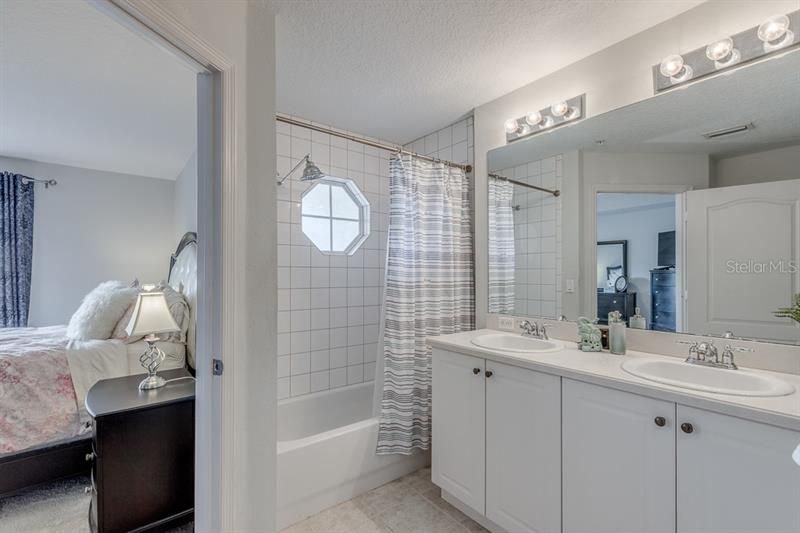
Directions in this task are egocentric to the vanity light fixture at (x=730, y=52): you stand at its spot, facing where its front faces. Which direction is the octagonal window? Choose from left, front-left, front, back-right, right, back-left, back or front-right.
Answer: front-right

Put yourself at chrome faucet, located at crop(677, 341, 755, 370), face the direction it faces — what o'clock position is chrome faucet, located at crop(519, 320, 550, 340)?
chrome faucet, located at crop(519, 320, 550, 340) is roughly at 2 o'clock from chrome faucet, located at crop(677, 341, 755, 370).

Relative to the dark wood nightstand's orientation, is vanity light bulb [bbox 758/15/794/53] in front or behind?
behind

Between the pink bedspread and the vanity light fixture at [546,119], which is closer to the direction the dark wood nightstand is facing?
the pink bedspread

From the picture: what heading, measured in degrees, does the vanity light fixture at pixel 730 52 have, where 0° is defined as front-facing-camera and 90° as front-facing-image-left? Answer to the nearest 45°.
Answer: approximately 45°

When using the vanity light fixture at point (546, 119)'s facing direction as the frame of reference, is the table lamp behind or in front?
in front

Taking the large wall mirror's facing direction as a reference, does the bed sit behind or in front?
in front
